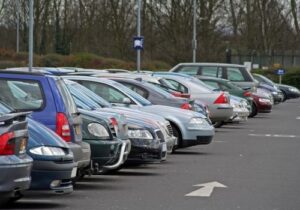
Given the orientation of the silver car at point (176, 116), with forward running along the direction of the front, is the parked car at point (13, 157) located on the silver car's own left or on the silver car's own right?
on the silver car's own right

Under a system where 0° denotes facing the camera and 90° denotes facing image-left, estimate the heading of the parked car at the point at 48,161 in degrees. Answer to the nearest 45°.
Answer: approximately 315°

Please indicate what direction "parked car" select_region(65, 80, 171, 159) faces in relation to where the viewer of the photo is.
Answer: facing the viewer and to the right of the viewer

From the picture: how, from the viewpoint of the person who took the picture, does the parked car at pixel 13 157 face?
facing away from the viewer and to the left of the viewer

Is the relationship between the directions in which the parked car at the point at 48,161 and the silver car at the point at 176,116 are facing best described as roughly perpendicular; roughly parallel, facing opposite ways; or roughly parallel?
roughly parallel

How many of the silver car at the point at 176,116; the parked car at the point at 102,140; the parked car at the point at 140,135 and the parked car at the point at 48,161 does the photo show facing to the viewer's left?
0
